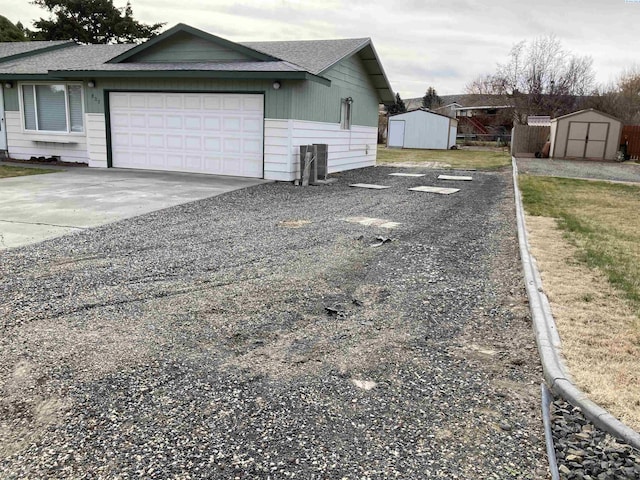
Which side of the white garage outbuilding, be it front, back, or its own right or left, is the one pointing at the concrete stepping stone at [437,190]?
front

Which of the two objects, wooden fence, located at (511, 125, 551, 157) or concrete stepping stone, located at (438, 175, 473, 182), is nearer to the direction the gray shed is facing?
the concrete stepping stone

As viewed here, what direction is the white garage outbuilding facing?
toward the camera

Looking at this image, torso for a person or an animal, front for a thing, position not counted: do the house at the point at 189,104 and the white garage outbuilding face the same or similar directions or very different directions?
same or similar directions

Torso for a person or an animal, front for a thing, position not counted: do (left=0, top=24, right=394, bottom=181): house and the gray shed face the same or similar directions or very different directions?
same or similar directions

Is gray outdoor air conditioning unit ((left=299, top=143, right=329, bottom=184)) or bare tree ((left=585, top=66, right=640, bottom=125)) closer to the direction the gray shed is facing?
the gray outdoor air conditioning unit

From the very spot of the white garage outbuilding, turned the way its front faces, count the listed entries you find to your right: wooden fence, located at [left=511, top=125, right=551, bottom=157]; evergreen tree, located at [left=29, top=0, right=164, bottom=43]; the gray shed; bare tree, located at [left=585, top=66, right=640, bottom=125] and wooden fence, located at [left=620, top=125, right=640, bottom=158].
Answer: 1

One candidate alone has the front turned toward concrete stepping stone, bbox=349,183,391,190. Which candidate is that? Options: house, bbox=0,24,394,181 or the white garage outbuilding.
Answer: the white garage outbuilding

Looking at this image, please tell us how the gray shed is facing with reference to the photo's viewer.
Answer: facing the viewer

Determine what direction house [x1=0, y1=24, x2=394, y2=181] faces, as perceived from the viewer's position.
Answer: facing the viewer and to the left of the viewer

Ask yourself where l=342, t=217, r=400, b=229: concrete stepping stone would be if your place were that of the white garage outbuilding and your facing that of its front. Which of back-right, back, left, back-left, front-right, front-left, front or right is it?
front

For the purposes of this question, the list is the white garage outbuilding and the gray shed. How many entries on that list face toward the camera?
2

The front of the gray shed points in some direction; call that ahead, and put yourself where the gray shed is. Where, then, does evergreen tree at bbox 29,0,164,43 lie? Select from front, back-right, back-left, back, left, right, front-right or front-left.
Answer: right

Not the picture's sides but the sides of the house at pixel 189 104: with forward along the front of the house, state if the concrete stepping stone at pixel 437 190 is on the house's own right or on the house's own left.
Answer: on the house's own left
